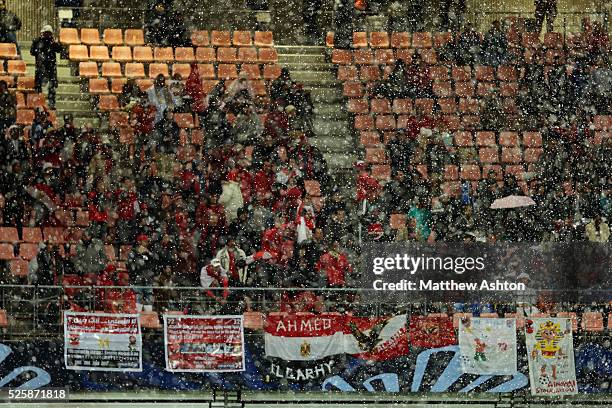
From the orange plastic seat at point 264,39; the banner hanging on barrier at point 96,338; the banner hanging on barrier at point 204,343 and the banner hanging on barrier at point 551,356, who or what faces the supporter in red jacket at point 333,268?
the orange plastic seat

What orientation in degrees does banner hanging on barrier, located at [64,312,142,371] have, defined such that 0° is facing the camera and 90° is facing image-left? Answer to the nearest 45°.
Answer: approximately 0°

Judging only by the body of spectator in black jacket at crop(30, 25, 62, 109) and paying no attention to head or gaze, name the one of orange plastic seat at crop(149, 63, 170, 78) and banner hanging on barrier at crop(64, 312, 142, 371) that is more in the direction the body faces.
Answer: the banner hanging on barrier

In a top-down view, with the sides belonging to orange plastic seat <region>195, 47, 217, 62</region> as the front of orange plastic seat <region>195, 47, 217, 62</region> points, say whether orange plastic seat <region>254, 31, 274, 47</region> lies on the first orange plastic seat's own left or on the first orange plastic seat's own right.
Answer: on the first orange plastic seat's own left

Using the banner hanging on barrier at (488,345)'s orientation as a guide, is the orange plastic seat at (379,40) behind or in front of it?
behind

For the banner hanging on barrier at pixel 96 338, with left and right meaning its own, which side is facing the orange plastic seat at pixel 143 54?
back

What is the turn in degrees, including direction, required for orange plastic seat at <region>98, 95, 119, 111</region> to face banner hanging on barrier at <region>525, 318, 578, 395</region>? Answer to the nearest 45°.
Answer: approximately 45° to its left

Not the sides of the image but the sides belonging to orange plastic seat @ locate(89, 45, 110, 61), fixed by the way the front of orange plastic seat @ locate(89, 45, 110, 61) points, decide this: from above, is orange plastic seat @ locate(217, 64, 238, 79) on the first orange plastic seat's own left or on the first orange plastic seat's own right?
on the first orange plastic seat's own left

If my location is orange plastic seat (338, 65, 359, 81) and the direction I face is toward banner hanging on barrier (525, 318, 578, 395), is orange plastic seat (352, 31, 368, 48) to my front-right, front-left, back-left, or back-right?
back-left
